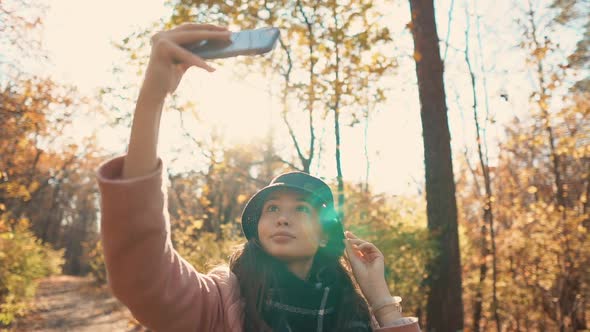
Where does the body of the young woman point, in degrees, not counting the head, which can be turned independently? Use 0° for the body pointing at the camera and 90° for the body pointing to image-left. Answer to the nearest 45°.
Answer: approximately 0°

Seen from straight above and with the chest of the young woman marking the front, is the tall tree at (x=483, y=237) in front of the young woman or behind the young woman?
behind

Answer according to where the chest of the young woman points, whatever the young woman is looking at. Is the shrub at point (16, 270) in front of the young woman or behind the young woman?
behind

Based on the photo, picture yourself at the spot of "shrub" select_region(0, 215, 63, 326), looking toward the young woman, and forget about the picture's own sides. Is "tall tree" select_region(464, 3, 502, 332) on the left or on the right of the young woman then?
left
